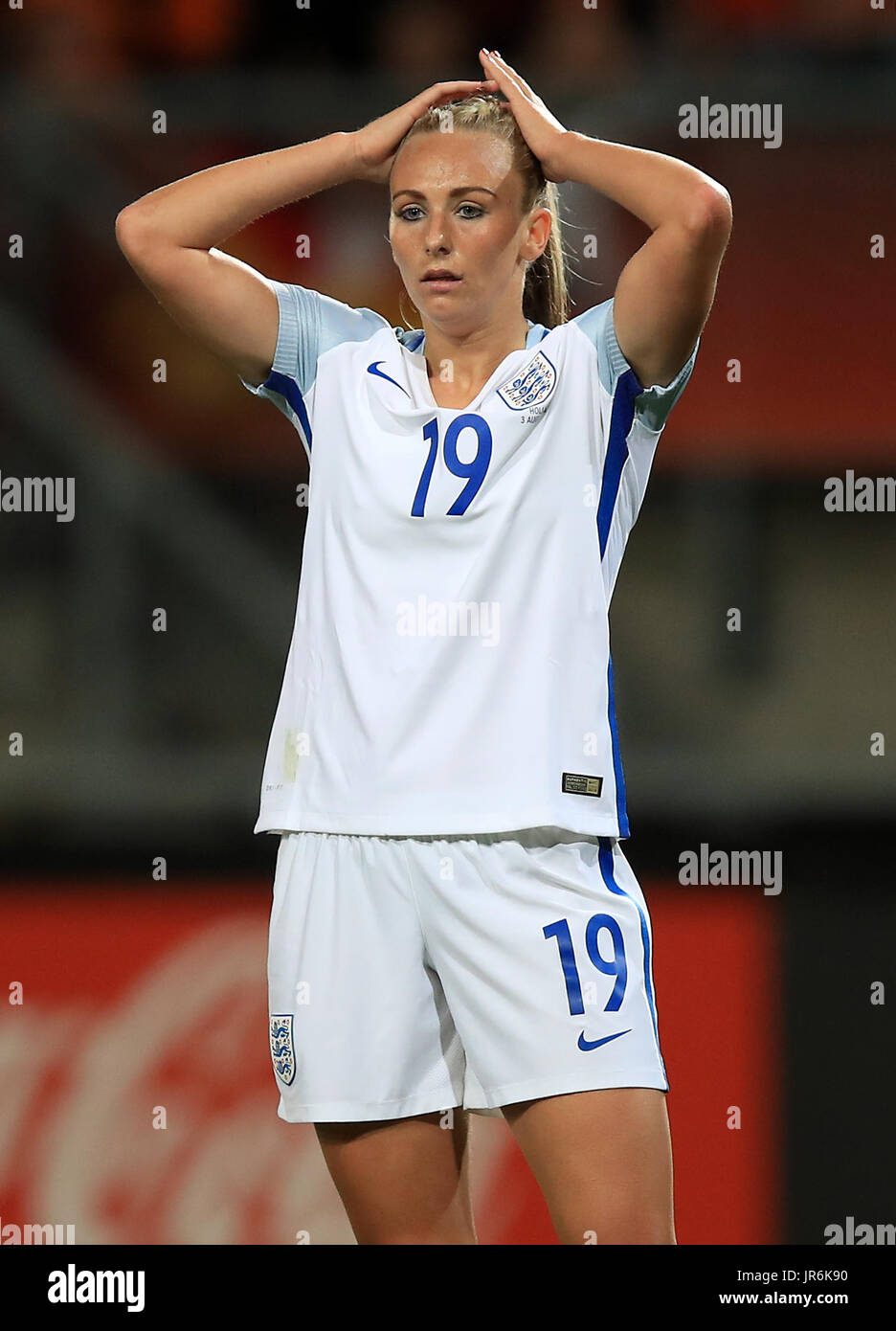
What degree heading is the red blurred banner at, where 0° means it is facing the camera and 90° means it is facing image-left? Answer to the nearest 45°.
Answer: approximately 0°

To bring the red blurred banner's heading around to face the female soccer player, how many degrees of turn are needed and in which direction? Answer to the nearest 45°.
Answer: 0° — it already faces them
